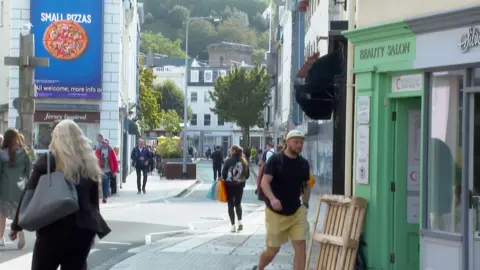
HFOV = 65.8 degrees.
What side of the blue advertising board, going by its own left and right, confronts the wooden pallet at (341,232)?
front

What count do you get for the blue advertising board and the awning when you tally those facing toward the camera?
1

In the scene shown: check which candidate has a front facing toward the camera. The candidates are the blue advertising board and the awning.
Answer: the blue advertising board

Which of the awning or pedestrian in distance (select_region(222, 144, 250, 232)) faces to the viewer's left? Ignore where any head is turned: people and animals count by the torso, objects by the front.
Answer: the awning

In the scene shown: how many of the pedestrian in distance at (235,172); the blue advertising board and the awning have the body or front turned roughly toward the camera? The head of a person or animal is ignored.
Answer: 1

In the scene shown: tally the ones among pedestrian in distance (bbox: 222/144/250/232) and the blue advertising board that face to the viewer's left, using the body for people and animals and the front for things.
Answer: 0

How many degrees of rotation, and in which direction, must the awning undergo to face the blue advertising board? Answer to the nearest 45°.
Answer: approximately 45° to its right

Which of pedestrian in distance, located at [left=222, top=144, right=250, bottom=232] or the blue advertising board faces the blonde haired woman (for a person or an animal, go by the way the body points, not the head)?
the blue advertising board

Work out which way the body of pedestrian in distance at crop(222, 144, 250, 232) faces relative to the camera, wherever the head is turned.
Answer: away from the camera

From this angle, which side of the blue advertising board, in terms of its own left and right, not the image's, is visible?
front

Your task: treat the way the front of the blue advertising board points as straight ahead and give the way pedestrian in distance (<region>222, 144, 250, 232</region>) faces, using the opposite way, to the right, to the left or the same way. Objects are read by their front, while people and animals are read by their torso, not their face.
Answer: the opposite way

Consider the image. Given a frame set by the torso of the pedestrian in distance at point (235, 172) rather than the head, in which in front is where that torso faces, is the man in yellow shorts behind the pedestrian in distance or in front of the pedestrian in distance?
behind

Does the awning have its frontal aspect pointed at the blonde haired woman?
no

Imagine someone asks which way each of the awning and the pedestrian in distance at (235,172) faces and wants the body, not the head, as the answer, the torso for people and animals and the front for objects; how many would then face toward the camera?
0

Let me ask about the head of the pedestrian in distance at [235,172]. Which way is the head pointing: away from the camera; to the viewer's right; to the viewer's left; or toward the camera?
away from the camera

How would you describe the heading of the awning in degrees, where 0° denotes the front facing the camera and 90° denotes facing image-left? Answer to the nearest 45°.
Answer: approximately 90°

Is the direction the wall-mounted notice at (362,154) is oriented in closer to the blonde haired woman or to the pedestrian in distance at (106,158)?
the blonde haired woman
